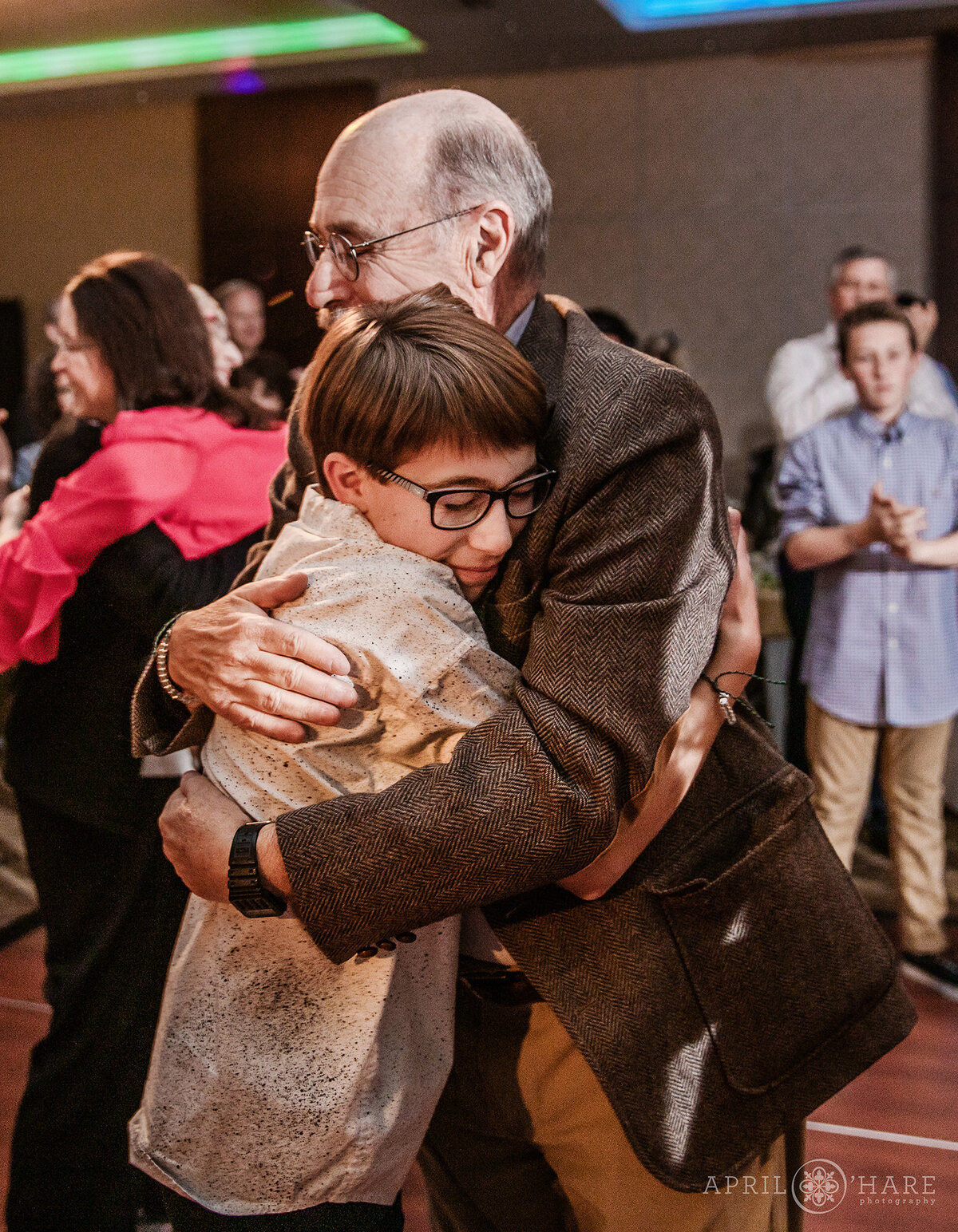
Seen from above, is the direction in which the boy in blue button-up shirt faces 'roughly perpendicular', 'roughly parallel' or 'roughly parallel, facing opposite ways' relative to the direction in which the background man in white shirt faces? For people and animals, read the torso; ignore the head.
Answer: roughly parallel

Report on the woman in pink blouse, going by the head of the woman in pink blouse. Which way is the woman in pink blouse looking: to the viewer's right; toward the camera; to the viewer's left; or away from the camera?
to the viewer's left

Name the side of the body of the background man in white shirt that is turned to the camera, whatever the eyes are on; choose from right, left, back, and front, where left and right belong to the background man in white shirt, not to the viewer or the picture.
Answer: front

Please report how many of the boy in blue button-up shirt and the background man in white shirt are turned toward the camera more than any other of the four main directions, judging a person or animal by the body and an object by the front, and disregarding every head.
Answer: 2

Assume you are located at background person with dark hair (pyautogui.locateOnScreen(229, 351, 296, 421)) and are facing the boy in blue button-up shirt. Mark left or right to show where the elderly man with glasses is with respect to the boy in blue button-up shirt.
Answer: right

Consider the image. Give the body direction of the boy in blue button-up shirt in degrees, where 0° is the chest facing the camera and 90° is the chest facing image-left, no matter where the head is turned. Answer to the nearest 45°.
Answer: approximately 0°

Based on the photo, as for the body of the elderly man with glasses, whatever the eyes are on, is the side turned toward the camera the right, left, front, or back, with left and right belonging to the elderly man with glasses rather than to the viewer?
left

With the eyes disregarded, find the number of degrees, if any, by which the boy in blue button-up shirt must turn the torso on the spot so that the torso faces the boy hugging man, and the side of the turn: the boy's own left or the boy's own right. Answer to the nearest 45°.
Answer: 0° — they already face them

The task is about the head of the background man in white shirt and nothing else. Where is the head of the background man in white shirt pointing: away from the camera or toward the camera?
toward the camera

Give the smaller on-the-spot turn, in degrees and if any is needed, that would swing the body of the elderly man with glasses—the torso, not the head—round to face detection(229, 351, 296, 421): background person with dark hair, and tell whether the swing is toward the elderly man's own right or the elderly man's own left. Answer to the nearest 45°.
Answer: approximately 90° to the elderly man's own right

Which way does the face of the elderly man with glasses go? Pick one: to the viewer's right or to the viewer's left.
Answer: to the viewer's left
